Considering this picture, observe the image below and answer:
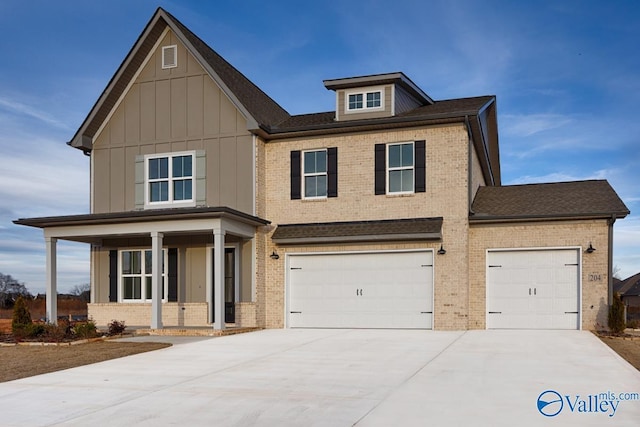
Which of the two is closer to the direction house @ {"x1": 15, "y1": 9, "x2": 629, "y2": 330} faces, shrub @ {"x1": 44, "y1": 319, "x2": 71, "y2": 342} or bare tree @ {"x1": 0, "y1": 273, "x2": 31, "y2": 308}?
the shrub

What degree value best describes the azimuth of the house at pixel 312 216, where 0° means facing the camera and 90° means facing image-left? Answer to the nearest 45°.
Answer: approximately 0°

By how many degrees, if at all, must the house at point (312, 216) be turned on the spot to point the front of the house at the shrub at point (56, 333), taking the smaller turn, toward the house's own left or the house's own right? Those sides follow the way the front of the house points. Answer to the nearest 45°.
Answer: approximately 45° to the house's own right
